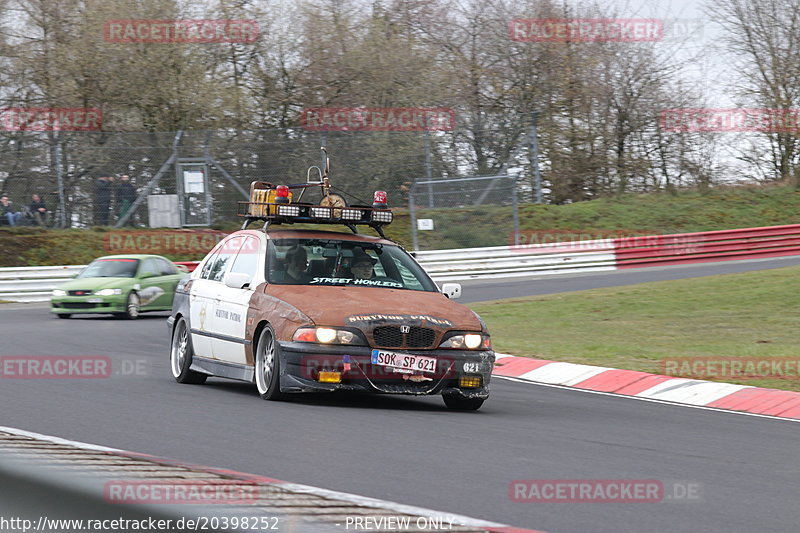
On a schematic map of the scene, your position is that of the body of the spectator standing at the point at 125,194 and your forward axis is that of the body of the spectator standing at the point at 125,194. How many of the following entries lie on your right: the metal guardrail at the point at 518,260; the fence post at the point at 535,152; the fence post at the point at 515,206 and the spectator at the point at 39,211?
1

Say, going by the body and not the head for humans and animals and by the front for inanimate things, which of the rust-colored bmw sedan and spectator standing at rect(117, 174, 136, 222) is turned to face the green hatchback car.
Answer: the spectator standing

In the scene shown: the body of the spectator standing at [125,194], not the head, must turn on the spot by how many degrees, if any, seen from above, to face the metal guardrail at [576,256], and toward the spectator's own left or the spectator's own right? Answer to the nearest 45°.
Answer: approximately 90° to the spectator's own left

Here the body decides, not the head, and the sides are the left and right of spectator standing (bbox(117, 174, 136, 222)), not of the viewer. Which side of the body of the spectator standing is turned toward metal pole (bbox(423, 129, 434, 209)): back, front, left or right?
left

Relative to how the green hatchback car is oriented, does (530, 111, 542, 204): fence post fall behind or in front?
behind

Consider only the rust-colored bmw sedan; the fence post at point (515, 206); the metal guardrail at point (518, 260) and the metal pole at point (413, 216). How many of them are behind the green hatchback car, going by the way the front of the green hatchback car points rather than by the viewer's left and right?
3

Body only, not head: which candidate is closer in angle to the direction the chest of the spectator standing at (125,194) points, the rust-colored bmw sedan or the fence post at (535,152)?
the rust-colored bmw sedan

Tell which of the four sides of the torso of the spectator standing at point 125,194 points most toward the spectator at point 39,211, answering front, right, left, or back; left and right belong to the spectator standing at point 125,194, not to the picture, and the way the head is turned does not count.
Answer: right

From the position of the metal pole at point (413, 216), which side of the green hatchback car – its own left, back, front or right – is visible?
back

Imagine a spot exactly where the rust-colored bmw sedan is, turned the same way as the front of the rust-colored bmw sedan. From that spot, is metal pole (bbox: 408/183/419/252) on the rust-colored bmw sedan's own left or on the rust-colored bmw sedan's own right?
on the rust-colored bmw sedan's own left

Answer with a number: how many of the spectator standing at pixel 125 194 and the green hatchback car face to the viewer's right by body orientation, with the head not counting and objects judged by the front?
0

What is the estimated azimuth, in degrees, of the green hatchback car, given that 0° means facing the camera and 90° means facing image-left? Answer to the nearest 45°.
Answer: approximately 45°

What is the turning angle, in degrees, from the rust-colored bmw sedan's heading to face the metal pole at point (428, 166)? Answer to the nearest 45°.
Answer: approximately 135° to its left

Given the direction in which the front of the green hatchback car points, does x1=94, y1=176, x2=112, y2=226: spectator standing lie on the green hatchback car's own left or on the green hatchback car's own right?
on the green hatchback car's own right

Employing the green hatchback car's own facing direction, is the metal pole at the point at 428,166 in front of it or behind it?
behind
